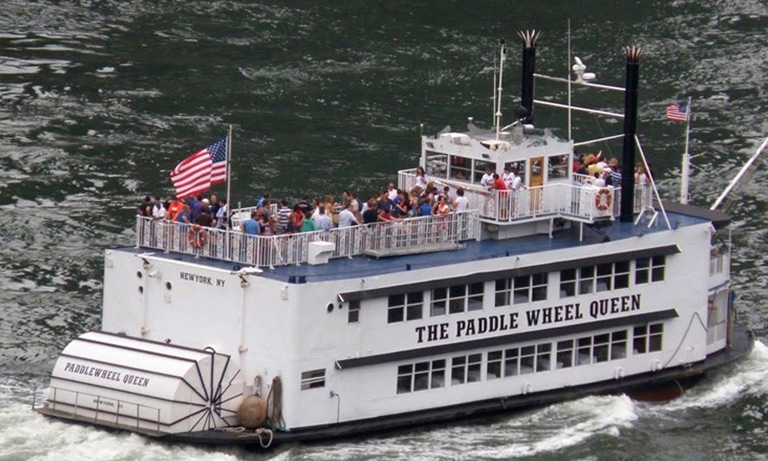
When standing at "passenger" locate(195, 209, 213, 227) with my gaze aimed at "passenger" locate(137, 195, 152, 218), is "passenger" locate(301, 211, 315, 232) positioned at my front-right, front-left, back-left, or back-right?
back-right

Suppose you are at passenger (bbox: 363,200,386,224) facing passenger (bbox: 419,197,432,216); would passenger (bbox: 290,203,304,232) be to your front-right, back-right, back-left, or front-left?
back-left

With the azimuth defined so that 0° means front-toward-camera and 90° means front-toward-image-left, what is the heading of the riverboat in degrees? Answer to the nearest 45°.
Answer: approximately 225°
